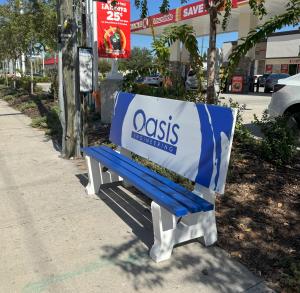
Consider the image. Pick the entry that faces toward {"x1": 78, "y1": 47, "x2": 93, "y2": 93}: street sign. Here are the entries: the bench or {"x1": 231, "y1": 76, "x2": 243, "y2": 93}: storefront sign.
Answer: the storefront sign

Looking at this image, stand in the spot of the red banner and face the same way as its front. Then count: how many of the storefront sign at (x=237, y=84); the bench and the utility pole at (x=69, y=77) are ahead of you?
2

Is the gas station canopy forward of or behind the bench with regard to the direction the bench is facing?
behind

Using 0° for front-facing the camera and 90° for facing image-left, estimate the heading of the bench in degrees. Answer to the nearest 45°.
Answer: approximately 45°

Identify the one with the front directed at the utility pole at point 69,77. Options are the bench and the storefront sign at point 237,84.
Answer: the storefront sign

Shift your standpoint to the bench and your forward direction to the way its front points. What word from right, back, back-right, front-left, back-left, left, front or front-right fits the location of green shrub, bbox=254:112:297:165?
back

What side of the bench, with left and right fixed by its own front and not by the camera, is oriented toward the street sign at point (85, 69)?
right

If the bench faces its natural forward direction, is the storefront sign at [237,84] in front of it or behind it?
behind

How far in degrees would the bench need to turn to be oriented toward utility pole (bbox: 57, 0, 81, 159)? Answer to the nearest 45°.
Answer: approximately 90° to its right

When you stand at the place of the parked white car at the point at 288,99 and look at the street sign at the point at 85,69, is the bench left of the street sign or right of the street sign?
left

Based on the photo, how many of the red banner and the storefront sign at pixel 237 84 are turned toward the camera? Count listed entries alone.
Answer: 2
